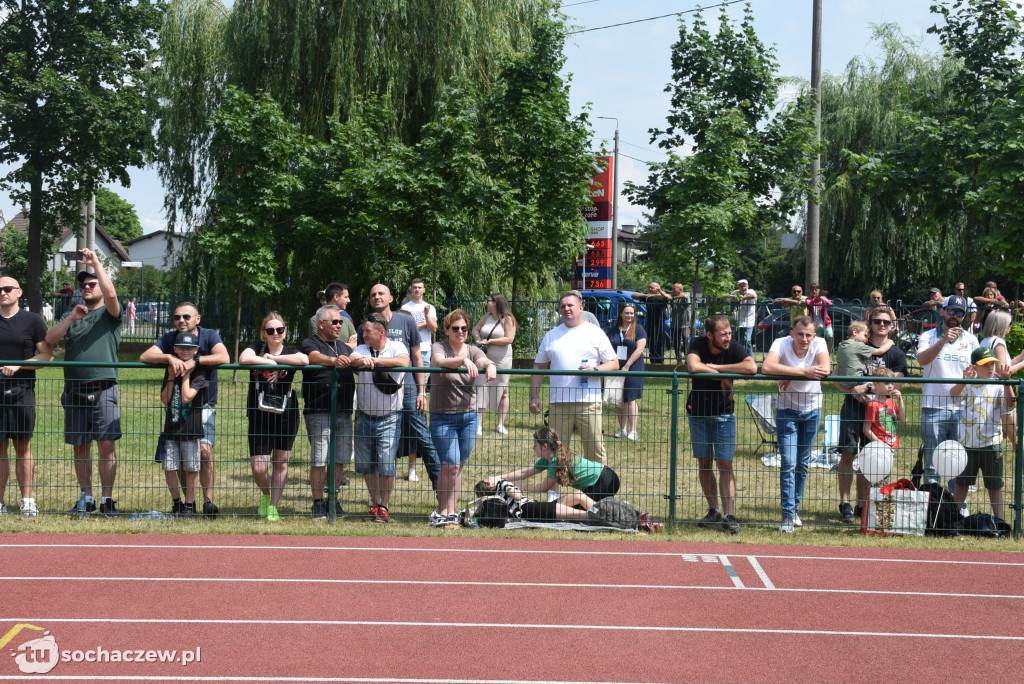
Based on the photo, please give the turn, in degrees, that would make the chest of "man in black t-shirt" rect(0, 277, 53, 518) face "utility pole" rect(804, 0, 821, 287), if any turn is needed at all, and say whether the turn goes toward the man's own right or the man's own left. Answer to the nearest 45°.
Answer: approximately 135° to the man's own left

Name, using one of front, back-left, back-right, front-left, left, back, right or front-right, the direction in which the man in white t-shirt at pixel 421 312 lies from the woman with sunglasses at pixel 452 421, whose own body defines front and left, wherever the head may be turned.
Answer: back

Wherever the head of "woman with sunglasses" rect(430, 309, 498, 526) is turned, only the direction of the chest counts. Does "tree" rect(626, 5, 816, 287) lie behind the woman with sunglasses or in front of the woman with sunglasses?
behind

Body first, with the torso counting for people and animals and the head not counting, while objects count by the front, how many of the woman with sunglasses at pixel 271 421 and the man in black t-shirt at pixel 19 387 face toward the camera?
2

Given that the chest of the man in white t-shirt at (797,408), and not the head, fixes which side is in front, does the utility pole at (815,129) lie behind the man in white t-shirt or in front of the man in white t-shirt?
behind

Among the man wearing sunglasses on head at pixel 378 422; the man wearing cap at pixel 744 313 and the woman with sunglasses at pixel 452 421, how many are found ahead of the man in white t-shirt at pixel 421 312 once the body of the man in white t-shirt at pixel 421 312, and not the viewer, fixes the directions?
2
